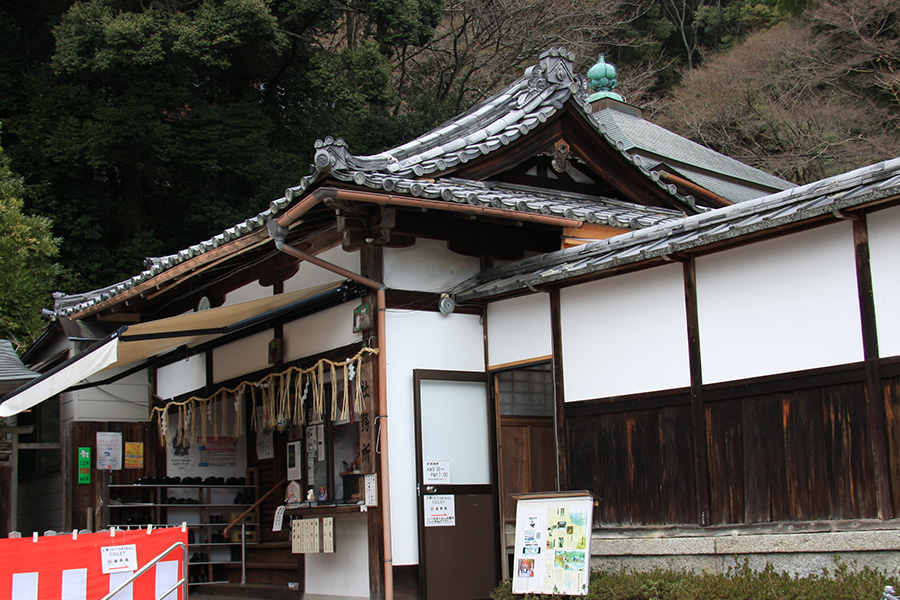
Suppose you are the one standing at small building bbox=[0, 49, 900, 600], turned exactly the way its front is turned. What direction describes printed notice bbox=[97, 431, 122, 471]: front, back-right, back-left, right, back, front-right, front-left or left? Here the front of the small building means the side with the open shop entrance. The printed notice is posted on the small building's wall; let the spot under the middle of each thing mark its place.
right

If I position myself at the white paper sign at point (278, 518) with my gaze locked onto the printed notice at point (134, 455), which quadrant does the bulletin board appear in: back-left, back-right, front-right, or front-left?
back-left

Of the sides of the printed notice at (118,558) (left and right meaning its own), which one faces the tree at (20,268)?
back

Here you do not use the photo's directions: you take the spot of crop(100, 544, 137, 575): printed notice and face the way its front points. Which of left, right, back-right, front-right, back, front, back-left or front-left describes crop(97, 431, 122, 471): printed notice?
back

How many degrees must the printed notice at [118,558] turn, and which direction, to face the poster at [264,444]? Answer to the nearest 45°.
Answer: approximately 180°

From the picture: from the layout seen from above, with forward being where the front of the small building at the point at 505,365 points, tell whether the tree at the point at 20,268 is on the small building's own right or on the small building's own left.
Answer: on the small building's own right

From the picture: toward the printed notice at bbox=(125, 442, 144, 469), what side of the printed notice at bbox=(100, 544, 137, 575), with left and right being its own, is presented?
back

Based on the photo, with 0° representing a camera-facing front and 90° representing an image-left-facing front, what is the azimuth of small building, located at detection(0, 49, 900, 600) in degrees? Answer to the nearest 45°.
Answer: approximately 45°
